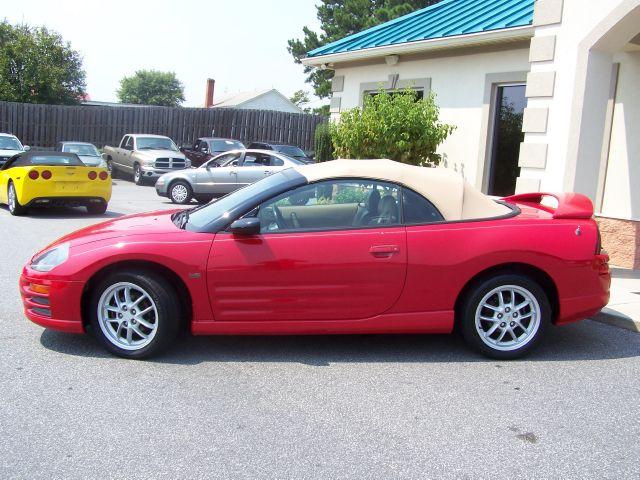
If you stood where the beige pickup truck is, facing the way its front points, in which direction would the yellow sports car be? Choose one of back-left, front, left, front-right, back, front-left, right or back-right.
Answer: front-right

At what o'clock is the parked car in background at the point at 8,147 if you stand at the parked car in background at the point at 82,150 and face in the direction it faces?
the parked car in background at the point at 8,147 is roughly at 4 o'clock from the parked car in background at the point at 82,150.

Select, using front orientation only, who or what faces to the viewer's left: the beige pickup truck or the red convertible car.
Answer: the red convertible car

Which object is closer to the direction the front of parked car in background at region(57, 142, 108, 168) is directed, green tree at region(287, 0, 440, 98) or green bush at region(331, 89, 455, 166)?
the green bush

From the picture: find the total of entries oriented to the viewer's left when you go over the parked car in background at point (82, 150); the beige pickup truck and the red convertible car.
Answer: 1

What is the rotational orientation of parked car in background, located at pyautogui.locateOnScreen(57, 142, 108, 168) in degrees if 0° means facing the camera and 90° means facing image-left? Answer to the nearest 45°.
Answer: approximately 315°

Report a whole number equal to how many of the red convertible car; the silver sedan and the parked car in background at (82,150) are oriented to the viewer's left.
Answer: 2

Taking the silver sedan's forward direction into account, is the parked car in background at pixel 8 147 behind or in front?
in front

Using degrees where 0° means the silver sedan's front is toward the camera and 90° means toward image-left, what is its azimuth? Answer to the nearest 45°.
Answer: approximately 90°

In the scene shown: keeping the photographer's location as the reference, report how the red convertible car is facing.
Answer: facing to the left of the viewer

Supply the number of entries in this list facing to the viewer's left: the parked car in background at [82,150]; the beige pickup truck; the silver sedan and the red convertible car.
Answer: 2
